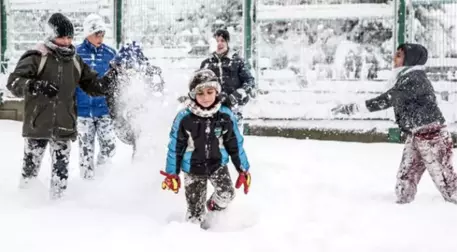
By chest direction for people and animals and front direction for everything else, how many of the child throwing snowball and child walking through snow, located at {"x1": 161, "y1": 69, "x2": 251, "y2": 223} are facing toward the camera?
1

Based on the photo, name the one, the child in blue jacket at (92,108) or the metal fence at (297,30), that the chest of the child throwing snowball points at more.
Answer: the child in blue jacket

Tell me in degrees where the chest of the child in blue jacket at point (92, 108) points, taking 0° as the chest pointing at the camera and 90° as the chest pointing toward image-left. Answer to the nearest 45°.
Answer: approximately 0°

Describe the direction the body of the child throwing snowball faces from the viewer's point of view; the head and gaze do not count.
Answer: to the viewer's left

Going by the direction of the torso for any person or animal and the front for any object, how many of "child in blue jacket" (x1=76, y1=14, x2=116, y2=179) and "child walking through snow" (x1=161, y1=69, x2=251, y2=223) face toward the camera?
2

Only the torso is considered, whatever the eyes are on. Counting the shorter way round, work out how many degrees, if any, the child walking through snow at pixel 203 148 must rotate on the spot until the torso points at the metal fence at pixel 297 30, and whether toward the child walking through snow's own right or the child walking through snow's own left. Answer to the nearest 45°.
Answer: approximately 180°

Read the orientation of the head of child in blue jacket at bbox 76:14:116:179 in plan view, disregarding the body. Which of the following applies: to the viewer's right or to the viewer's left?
to the viewer's right

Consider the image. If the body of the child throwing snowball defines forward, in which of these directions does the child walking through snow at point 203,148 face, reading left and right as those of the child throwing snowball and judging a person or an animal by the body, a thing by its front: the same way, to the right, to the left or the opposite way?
to the left

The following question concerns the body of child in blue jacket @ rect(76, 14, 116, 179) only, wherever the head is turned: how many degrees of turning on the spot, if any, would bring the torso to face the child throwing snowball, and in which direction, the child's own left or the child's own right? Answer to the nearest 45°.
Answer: approximately 45° to the child's own left

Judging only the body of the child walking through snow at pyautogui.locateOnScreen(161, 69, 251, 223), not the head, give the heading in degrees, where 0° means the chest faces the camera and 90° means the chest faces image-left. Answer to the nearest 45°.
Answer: approximately 0°
